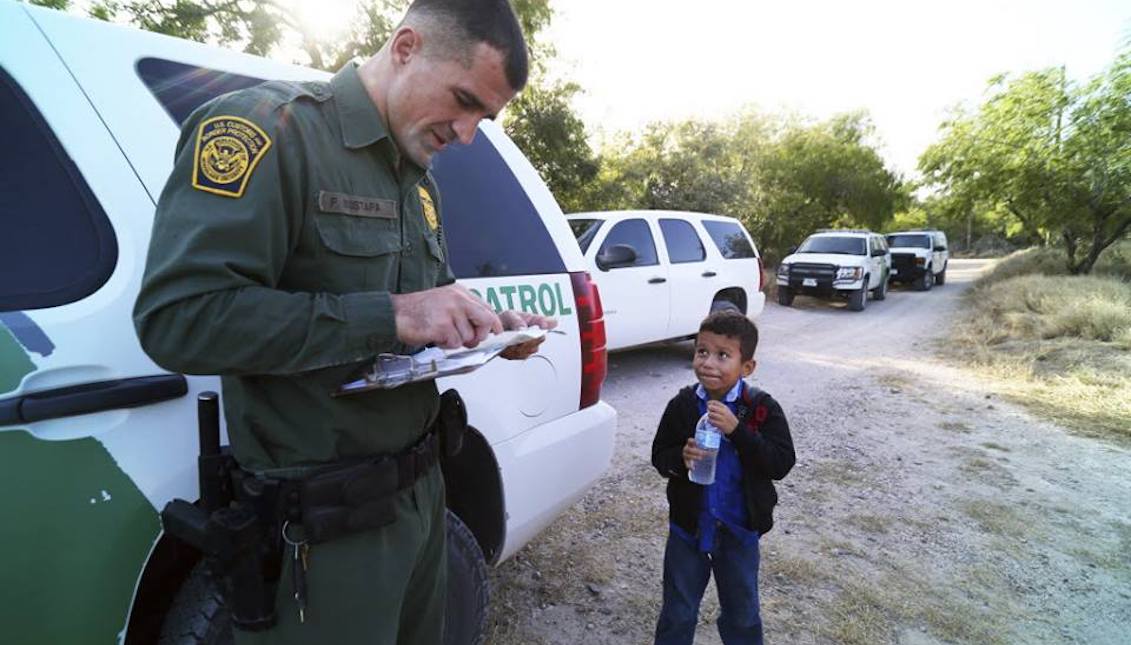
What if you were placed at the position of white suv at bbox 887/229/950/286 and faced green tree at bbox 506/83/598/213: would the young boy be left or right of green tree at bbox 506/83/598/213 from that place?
left

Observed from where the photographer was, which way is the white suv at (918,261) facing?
facing the viewer and to the left of the viewer

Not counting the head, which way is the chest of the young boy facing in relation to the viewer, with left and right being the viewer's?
facing the viewer

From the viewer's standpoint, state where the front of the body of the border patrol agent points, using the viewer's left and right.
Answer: facing the viewer and to the right of the viewer

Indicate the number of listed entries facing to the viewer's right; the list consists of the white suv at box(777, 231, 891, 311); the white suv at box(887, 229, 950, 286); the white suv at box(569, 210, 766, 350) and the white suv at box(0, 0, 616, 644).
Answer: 0

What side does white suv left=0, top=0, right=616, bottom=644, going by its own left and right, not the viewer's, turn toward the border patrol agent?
left

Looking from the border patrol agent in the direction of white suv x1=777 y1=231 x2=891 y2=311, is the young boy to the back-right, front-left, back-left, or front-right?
front-right

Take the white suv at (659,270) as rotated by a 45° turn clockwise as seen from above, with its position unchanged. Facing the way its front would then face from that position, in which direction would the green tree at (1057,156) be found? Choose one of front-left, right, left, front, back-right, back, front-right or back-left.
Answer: back-right

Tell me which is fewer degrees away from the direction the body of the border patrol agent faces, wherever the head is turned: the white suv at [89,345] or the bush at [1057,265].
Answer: the bush

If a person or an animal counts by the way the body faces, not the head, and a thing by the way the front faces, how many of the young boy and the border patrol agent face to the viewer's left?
0

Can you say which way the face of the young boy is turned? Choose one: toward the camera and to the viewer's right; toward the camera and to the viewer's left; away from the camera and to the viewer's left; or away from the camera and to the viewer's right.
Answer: toward the camera and to the viewer's left

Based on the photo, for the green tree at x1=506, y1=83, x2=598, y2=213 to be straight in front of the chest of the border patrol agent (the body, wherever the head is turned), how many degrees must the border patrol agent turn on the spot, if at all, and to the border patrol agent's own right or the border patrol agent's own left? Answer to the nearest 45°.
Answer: approximately 90° to the border patrol agent's own left

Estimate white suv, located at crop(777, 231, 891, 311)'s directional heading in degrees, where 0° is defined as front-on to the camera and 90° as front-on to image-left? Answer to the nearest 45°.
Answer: approximately 45°
